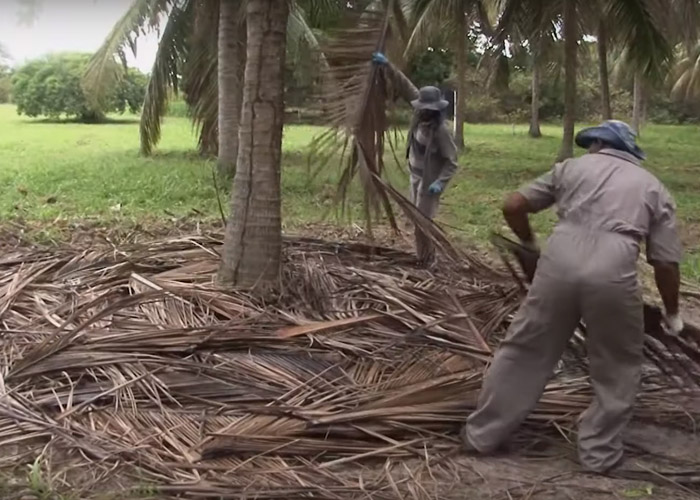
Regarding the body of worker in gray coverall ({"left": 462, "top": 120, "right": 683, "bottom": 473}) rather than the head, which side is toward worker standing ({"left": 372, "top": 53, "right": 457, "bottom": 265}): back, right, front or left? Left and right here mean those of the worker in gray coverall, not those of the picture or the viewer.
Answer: front

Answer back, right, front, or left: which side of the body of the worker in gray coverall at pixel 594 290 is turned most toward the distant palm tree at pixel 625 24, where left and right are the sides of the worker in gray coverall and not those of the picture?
front

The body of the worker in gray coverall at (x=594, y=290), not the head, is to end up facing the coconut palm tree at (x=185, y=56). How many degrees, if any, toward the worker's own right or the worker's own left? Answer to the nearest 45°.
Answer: approximately 45° to the worker's own left

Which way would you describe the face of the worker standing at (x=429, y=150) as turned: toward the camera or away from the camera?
toward the camera

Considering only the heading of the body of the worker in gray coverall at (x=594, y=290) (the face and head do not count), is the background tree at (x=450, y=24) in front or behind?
in front

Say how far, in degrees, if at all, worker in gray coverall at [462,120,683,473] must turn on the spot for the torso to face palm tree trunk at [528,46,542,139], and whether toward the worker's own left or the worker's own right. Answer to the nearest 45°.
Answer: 0° — they already face it

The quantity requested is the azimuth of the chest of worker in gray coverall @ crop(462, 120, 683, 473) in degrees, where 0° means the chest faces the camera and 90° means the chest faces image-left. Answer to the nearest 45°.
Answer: approximately 180°

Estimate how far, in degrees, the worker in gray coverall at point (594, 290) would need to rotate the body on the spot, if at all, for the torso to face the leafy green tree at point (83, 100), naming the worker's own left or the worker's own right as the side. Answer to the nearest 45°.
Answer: approximately 45° to the worker's own left

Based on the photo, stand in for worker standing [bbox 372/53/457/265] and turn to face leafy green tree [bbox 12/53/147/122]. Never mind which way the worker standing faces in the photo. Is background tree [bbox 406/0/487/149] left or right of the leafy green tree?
right

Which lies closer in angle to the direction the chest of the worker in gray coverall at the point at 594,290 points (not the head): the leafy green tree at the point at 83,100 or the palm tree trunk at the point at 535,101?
the palm tree trunk

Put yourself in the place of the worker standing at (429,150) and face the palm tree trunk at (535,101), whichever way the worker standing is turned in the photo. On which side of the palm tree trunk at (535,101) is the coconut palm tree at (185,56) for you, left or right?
left

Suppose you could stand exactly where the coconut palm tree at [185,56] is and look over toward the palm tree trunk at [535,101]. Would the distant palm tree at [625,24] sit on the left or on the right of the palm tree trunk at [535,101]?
right
